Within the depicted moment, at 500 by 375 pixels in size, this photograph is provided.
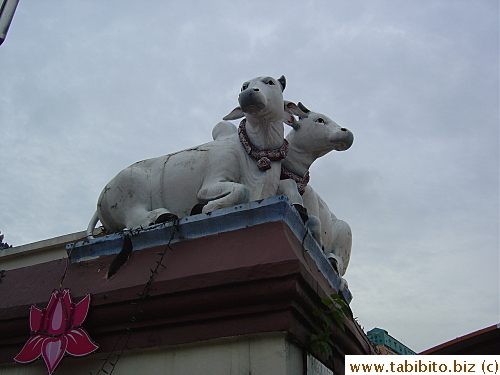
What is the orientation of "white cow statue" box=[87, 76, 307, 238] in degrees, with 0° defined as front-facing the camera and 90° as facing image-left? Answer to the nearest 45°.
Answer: approximately 315°

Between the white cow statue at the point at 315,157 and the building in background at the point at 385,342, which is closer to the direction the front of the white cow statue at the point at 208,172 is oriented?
the white cow statue

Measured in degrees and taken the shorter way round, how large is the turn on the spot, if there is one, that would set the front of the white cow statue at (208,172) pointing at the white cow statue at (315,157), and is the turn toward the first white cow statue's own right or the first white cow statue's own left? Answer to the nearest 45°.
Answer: approximately 45° to the first white cow statue's own left

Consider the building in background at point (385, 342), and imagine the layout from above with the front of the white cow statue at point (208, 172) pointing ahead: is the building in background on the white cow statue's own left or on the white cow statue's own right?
on the white cow statue's own left
